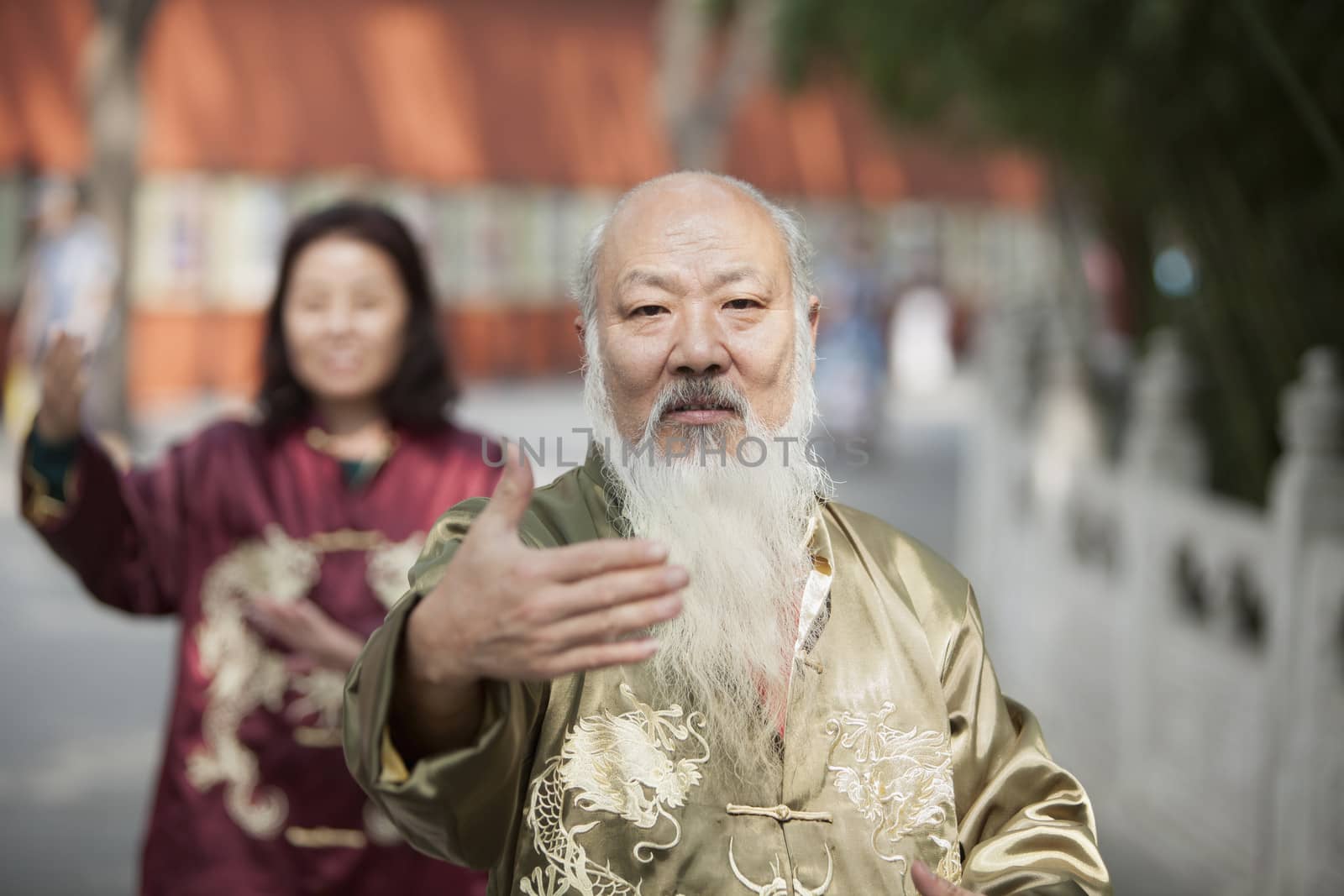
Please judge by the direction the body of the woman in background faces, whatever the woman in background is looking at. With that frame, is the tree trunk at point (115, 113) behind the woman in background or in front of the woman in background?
behind

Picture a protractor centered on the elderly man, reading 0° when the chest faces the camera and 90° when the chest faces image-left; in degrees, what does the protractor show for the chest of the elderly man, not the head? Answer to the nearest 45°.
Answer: approximately 0°

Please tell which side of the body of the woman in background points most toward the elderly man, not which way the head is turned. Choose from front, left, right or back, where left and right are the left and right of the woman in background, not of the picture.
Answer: front

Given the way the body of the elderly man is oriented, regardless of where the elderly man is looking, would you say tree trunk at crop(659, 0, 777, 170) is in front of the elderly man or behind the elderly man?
behind

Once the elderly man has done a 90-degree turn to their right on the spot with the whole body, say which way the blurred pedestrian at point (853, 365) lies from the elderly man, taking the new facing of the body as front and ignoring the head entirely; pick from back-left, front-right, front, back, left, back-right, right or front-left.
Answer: right

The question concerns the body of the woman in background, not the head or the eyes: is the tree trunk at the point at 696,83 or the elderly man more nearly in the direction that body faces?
the elderly man

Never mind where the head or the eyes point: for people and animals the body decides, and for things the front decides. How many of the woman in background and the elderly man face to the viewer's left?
0
